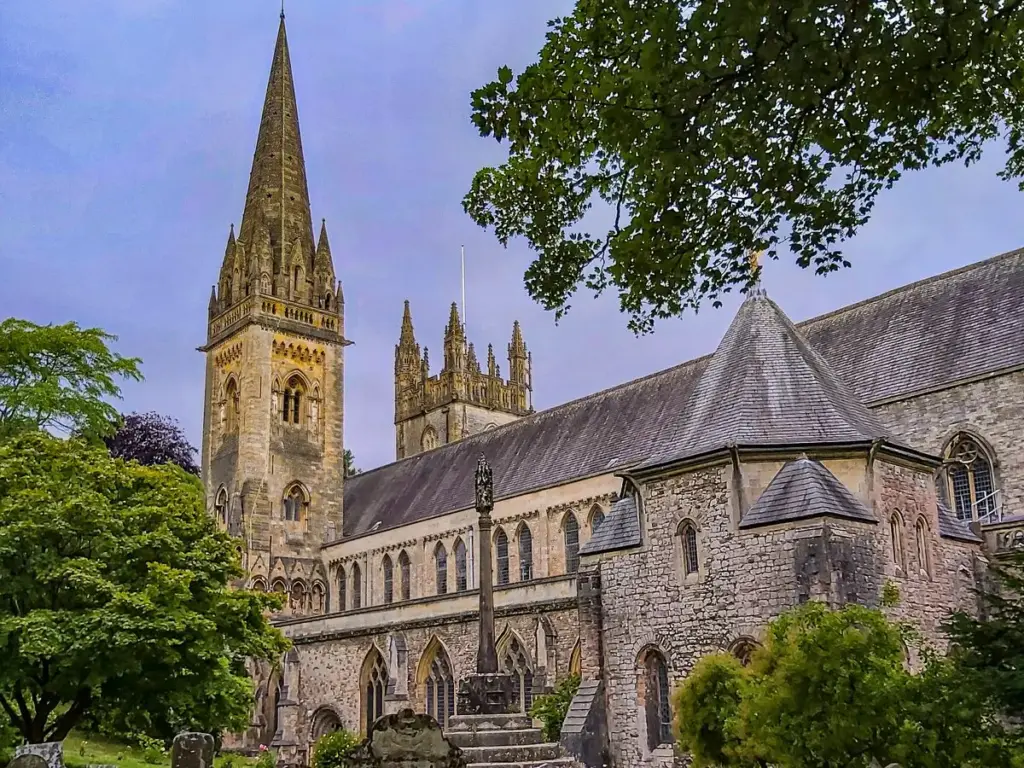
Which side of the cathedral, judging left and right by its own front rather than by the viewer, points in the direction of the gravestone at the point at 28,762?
left

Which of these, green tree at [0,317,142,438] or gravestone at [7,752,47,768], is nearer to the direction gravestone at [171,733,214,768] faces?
the gravestone

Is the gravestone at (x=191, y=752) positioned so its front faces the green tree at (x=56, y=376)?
no

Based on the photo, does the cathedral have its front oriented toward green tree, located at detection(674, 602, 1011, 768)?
no

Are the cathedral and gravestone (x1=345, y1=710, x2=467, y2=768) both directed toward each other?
no

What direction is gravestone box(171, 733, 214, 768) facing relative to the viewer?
toward the camera

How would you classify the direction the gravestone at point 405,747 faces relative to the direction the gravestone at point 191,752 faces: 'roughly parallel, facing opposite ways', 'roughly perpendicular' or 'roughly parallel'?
roughly parallel

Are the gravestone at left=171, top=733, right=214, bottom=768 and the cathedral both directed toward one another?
no

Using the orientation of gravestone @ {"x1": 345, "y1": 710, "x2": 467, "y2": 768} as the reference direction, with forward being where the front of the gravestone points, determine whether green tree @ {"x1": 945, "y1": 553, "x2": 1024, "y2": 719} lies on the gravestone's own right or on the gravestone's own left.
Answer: on the gravestone's own left

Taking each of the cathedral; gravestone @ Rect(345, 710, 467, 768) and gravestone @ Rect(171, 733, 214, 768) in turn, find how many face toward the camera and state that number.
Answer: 2

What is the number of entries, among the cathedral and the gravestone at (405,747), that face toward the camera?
1

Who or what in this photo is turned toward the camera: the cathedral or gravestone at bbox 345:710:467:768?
the gravestone

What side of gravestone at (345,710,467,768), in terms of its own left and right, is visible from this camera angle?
front

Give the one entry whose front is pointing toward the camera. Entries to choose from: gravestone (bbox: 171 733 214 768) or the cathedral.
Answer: the gravestone

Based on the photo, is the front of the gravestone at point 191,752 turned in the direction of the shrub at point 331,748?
no

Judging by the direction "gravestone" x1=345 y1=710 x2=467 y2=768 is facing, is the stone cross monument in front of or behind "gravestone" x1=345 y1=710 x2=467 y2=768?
behind

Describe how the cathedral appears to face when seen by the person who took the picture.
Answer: facing away from the viewer and to the left of the viewer
